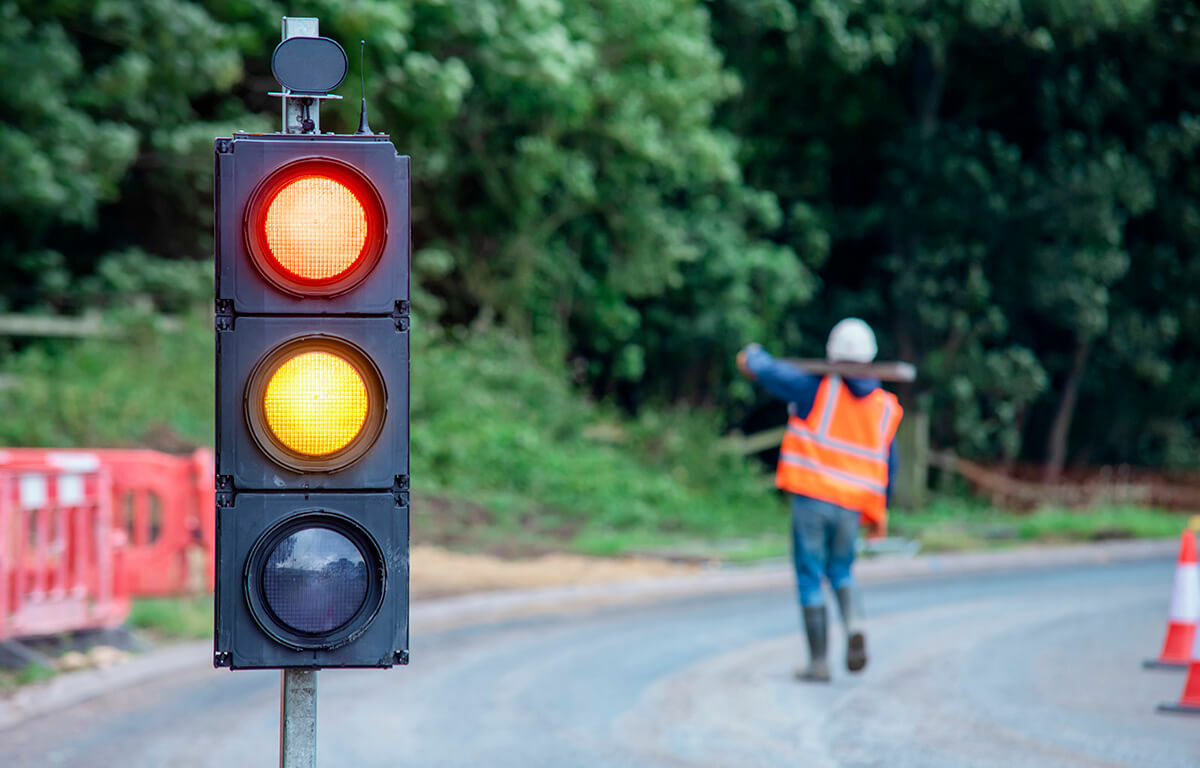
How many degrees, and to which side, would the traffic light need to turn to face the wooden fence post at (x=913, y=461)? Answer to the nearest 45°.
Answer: approximately 135° to its left

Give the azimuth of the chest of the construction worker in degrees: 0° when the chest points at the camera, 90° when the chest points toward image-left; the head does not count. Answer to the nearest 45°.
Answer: approximately 135°

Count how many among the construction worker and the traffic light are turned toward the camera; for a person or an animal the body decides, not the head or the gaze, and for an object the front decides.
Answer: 1

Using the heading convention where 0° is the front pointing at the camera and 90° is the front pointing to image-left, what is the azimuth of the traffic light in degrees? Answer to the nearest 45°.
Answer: approximately 0°

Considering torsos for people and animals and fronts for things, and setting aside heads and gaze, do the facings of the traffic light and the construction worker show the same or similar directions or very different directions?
very different directions

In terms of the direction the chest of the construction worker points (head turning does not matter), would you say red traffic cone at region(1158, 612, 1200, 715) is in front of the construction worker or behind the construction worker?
behind

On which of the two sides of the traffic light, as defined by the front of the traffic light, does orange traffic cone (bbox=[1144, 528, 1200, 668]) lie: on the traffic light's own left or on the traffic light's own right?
on the traffic light's own left
